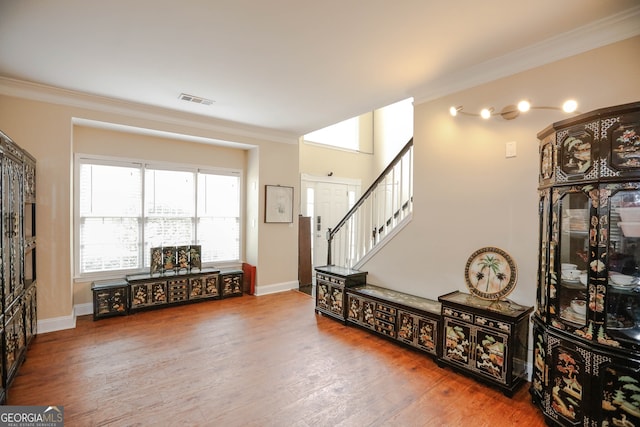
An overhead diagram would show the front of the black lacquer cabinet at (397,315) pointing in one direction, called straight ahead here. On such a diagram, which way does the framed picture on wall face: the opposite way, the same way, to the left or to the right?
to the left

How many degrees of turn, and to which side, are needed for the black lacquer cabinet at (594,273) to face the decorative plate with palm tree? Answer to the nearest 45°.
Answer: approximately 90° to its right

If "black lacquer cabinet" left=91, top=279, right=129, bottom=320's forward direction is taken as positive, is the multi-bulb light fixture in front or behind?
in front

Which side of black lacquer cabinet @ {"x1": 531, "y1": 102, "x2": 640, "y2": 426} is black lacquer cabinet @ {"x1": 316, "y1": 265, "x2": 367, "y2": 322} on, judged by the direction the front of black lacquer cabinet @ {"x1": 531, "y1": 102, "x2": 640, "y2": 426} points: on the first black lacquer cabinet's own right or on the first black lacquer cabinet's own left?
on the first black lacquer cabinet's own right

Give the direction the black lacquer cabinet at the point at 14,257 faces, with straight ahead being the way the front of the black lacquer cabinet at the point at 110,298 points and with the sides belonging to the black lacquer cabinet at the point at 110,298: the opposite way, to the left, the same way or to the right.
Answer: to the left

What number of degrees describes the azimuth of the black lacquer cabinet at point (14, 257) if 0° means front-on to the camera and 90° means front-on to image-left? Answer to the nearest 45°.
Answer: approximately 270°

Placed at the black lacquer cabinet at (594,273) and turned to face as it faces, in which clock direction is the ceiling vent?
The ceiling vent is roughly at 1 o'clock from the black lacquer cabinet.

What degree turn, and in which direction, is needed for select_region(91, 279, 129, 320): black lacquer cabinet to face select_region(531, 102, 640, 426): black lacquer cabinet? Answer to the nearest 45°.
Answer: approximately 45° to its left

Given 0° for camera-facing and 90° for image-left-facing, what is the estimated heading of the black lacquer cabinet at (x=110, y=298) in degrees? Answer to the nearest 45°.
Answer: approximately 0°

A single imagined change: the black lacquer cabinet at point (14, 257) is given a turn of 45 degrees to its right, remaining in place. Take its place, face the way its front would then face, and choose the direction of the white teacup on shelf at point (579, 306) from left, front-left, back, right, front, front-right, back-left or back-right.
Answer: front

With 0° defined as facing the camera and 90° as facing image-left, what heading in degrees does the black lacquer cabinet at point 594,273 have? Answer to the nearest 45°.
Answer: approximately 45°

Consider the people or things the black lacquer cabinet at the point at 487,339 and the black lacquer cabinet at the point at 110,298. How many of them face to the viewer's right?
0

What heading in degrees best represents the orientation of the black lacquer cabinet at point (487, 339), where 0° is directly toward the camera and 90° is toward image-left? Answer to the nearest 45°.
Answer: approximately 45°

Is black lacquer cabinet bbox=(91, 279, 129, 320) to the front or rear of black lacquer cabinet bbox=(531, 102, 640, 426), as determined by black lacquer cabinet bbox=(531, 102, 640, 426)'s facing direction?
to the front

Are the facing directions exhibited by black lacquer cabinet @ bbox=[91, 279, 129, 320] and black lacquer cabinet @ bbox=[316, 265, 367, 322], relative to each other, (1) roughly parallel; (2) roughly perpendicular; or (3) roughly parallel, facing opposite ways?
roughly perpendicular

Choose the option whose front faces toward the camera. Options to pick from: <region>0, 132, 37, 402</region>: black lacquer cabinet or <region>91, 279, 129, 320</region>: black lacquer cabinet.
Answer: <region>91, 279, 129, 320</region>: black lacquer cabinet

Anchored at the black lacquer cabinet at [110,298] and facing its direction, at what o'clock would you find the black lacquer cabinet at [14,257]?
the black lacquer cabinet at [14,257] is roughly at 1 o'clock from the black lacquer cabinet at [110,298].

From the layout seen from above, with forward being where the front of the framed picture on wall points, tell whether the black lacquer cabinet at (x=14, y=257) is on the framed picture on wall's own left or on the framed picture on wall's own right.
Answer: on the framed picture on wall's own right

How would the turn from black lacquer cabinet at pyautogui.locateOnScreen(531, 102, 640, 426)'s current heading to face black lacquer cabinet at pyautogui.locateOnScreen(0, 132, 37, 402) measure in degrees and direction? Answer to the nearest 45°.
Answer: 0° — it already faces it
